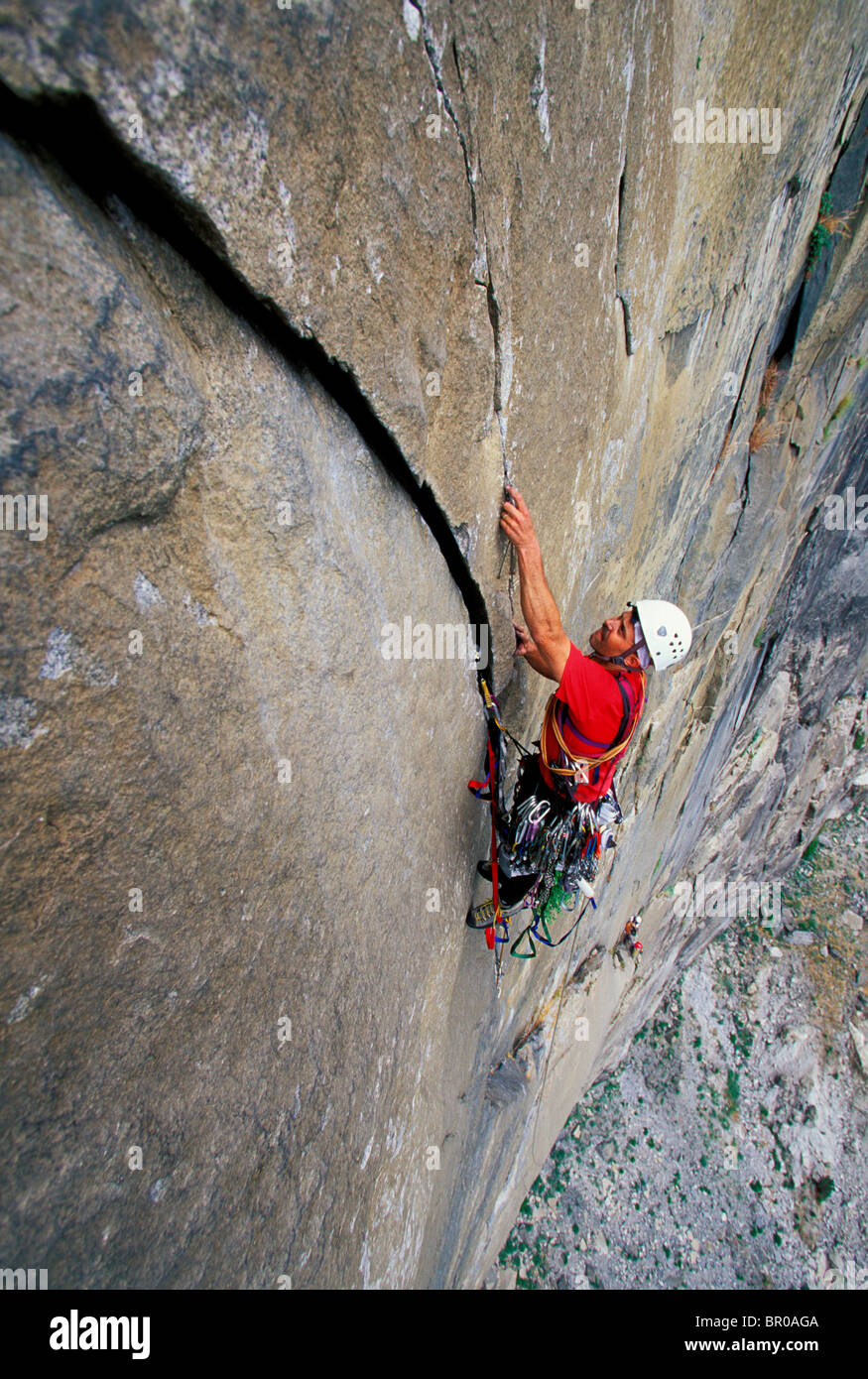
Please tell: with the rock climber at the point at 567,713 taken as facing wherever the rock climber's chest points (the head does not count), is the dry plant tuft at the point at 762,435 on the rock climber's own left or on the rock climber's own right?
on the rock climber's own right

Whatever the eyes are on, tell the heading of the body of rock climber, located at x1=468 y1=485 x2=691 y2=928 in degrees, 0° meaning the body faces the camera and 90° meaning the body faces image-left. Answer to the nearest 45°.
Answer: approximately 90°
